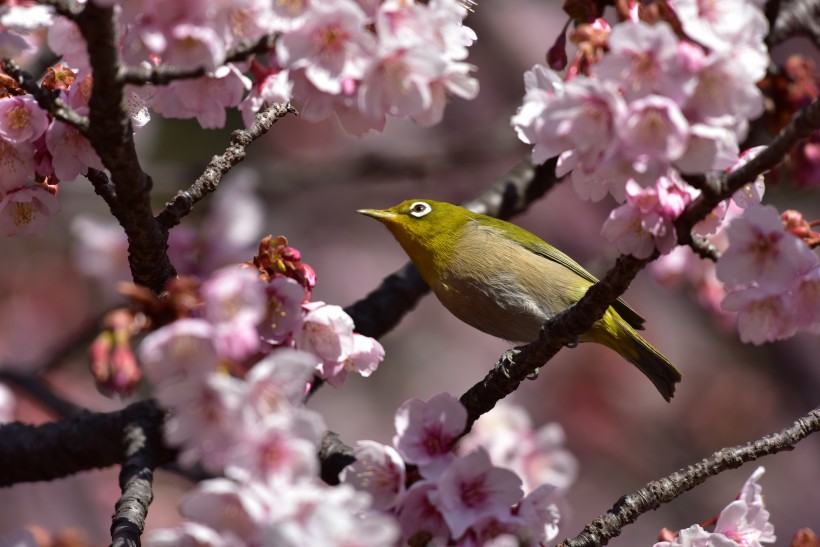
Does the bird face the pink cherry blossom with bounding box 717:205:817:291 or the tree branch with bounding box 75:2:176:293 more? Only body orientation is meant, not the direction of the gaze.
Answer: the tree branch

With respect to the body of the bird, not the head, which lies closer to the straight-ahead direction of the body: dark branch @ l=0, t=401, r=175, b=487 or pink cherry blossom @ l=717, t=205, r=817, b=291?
the dark branch

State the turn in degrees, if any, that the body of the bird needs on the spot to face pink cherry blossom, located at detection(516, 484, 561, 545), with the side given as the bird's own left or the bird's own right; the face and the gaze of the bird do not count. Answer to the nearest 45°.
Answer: approximately 90° to the bird's own left

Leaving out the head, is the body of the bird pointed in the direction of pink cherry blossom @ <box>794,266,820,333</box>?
no

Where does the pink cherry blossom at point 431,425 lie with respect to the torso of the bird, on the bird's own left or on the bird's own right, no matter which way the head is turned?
on the bird's own left

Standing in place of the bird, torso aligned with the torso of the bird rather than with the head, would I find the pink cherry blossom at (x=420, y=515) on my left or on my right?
on my left

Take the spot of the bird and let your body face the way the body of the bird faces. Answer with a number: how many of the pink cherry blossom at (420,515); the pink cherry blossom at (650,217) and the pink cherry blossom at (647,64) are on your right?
0

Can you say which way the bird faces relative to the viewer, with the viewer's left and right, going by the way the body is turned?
facing to the left of the viewer

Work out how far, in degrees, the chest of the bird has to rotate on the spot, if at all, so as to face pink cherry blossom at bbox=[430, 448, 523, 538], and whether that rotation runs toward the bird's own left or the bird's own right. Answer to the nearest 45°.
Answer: approximately 90° to the bird's own left
